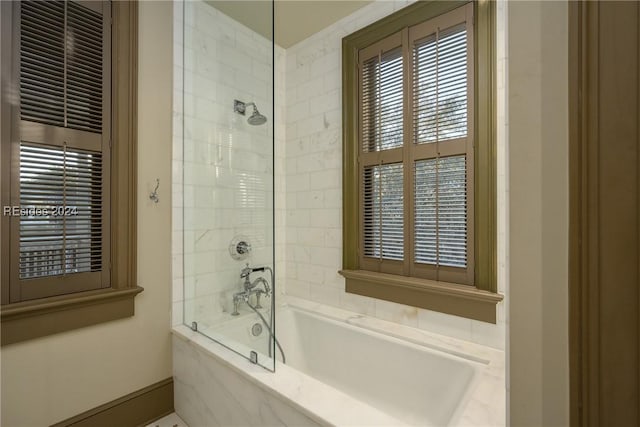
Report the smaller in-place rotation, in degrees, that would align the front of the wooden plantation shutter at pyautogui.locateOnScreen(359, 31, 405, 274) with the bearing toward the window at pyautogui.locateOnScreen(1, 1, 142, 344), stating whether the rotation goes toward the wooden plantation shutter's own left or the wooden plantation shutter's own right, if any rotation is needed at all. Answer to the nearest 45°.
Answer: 0° — it already faces it

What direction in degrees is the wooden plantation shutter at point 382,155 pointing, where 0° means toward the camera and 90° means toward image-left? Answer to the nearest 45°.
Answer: approximately 45°

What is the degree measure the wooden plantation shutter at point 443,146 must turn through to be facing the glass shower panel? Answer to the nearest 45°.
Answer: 0° — it already faces it
